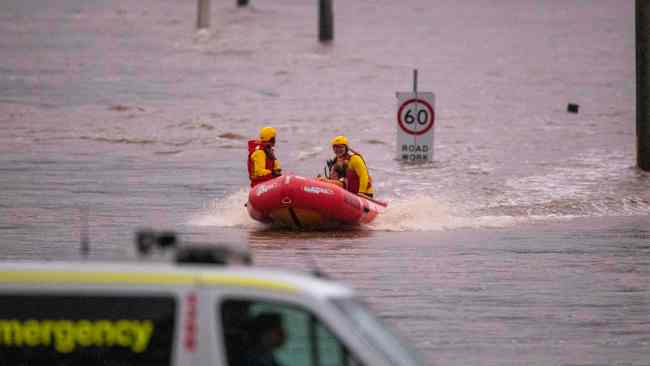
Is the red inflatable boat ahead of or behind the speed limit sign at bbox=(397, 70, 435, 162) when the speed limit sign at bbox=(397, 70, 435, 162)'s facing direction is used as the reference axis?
ahead

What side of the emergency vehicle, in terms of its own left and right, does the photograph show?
right

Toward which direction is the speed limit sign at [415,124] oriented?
toward the camera

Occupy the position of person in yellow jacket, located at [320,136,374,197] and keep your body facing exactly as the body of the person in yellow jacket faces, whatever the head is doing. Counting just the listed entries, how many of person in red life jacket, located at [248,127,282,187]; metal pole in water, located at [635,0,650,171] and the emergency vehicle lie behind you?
1

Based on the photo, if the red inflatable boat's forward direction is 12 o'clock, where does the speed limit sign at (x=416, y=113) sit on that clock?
The speed limit sign is roughly at 5 o'clock from the red inflatable boat.

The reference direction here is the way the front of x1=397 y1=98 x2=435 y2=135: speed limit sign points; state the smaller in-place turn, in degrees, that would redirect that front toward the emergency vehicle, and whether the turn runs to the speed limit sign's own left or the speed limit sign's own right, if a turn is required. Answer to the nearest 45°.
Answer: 0° — it already faces it

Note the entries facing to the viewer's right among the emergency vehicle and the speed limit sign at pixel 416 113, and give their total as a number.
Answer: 1

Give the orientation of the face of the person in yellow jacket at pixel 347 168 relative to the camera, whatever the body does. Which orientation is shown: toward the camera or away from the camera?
toward the camera

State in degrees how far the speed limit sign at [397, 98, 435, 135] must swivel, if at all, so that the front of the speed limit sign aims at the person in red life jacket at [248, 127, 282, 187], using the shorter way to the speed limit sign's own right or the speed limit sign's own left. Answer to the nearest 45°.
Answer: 0° — it already faces them

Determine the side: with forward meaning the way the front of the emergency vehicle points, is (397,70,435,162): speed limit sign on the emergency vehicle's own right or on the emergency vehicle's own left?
on the emergency vehicle's own left

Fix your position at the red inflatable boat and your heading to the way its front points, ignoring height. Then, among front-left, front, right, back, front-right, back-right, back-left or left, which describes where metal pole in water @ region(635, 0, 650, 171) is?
back

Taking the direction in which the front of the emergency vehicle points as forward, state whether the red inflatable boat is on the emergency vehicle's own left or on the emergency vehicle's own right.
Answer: on the emergency vehicle's own left

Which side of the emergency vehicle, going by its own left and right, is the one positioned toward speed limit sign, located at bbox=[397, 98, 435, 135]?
left

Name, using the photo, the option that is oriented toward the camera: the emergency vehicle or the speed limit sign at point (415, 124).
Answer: the speed limit sign

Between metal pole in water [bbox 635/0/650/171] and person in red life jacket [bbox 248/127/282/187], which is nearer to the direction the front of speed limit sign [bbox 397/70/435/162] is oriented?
the person in red life jacket

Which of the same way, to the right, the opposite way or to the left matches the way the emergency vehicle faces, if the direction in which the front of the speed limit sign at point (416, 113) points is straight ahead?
to the left
